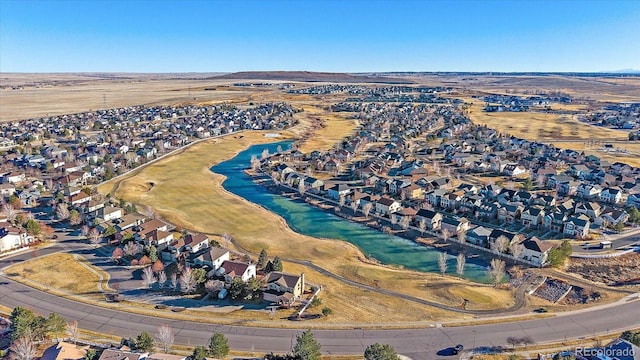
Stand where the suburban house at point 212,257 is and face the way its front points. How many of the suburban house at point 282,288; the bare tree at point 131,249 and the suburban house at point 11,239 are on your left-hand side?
1

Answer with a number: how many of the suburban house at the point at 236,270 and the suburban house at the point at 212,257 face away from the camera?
0

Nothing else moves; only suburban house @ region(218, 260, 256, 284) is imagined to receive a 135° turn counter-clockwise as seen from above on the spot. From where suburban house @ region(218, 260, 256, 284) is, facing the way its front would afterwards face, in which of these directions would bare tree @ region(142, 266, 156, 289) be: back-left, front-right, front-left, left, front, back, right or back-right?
back

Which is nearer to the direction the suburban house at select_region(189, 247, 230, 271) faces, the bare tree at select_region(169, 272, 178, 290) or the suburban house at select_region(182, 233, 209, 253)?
the bare tree

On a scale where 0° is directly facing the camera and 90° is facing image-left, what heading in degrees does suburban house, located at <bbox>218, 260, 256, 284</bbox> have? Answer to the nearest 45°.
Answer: approximately 45°

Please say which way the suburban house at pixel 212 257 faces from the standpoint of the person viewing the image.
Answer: facing the viewer and to the left of the viewer

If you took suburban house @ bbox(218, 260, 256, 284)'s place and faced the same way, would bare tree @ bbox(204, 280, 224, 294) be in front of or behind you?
in front

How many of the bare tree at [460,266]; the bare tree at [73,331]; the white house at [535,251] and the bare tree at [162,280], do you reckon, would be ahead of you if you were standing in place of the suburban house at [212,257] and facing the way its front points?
2

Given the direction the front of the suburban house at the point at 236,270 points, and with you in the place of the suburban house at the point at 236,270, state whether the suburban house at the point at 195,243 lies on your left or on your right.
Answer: on your right

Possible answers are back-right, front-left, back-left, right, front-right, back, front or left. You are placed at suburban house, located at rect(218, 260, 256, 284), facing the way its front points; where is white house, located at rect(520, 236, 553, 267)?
back-left

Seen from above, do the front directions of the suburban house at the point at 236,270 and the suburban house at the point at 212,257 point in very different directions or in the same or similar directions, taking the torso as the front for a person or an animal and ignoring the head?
same or similar directions

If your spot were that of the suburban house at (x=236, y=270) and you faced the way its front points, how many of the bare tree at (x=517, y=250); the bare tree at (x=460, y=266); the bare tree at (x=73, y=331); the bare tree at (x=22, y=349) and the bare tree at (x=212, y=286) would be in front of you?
3

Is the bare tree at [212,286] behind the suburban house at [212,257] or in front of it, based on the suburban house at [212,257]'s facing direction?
in front

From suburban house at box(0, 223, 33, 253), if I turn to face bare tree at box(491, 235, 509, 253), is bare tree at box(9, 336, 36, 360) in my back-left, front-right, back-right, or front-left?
front-right

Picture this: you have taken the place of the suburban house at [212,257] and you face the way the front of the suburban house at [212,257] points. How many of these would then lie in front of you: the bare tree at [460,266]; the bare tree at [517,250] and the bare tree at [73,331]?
1
